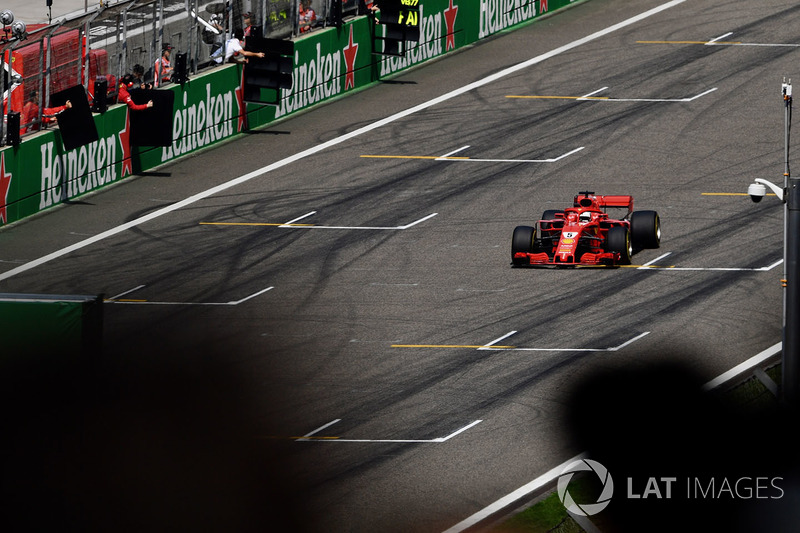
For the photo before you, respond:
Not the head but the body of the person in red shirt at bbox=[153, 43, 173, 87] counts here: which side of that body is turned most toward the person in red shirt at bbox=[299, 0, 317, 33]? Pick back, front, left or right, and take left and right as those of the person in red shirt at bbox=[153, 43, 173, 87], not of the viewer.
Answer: left

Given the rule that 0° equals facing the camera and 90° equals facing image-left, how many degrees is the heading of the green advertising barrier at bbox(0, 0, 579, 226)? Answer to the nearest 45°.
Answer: approximately 315°

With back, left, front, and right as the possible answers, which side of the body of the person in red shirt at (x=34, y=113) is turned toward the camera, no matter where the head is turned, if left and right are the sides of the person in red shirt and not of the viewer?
right

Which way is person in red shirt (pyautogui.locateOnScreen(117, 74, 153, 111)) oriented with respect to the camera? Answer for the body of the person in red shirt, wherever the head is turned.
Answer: to the viewer's right

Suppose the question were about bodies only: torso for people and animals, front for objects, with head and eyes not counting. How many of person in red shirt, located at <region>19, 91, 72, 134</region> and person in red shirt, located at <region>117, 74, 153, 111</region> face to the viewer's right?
2

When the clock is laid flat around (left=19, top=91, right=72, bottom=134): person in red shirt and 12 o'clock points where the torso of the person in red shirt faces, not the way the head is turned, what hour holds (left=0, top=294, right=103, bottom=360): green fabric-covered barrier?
The green fabric-covered barrier is roughly at 3 o'clock from the person in red shirt.

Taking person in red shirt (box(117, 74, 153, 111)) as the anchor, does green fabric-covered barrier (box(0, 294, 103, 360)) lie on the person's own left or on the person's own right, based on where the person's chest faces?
on the person's own right

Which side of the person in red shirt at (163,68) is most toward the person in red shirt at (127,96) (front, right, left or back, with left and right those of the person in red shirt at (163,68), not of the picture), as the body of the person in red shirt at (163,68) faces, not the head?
right

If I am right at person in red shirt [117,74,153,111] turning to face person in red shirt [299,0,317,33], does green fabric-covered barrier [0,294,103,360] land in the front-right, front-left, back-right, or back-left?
back-right
